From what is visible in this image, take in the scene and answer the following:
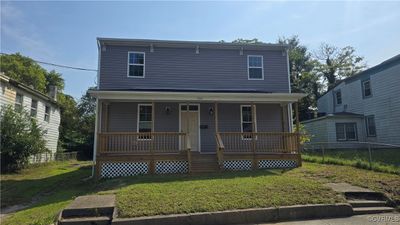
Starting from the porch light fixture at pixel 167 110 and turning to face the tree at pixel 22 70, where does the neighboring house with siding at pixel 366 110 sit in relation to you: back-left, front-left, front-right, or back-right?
back-right

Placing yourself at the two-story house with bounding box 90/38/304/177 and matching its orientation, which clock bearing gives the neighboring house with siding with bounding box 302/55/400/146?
The neighboring house with siding is roughly at 8 o'clock from the two-story house.

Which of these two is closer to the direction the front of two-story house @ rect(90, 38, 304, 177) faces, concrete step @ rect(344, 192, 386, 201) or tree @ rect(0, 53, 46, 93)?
the concrete step

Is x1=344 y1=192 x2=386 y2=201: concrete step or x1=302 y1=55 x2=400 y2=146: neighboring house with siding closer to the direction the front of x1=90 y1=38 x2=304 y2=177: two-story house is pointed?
the concrete step

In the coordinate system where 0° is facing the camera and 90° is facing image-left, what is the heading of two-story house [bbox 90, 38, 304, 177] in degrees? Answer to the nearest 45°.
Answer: approximately 0°

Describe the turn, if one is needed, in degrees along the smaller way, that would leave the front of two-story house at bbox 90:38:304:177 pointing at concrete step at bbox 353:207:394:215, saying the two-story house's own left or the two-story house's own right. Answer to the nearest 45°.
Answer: approximately 45° to the two-story house's own left

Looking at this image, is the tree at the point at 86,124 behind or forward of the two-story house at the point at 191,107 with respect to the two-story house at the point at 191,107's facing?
behind

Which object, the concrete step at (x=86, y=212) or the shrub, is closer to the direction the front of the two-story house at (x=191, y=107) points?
the concrete step
